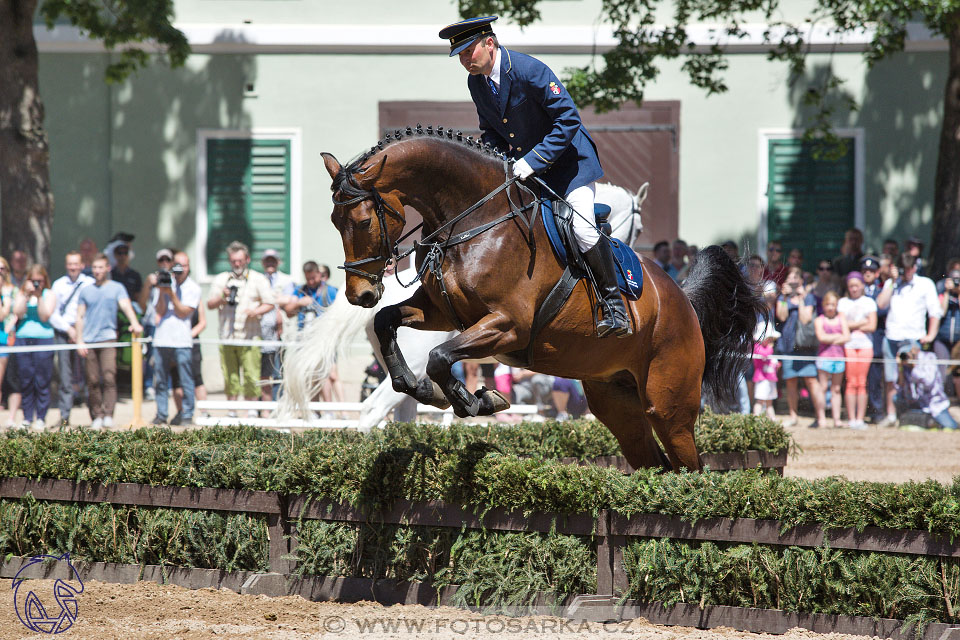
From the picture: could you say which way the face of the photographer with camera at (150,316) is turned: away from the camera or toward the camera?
toward the camera

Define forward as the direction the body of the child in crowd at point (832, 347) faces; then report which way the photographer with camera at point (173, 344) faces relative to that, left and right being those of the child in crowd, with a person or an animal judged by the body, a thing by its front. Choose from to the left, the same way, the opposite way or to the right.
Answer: the same way

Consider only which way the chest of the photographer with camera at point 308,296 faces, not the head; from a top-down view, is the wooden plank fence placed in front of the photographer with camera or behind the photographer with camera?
in front

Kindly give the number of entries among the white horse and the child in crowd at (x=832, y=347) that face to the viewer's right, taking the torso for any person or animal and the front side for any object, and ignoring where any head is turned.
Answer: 1

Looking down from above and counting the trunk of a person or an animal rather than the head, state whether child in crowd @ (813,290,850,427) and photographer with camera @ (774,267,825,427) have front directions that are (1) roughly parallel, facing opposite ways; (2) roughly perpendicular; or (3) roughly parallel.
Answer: roughly parallel

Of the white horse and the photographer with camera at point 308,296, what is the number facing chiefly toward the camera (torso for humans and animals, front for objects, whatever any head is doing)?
1

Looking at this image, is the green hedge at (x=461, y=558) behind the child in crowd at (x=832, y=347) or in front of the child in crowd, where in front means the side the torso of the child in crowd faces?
in front

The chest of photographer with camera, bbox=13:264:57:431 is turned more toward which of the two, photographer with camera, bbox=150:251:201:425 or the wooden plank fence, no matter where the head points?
the wooden plank fence

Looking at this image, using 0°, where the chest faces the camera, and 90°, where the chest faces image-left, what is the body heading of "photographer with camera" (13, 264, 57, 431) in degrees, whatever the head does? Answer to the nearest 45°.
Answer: approximately 0°

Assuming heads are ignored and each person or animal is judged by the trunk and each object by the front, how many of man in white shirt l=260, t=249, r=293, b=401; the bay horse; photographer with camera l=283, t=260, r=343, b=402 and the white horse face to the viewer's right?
1

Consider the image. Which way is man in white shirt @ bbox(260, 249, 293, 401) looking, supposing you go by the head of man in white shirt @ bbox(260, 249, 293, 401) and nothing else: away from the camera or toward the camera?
toward the camera

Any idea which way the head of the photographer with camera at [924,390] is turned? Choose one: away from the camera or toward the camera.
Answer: toward the camera

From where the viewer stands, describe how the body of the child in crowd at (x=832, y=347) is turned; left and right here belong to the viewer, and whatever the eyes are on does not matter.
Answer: facing the viewer

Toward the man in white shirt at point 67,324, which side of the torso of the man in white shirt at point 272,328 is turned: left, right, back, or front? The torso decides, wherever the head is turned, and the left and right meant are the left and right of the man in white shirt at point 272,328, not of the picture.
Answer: right

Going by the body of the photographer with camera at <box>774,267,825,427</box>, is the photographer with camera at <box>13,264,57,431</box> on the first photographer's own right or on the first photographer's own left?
on the first photographer's own right

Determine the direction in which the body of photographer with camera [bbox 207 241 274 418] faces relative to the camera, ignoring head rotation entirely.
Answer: toward the camera
